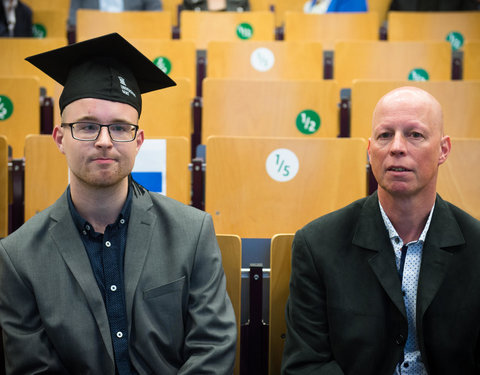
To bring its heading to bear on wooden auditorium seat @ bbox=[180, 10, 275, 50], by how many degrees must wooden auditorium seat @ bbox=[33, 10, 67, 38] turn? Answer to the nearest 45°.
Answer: approximately 45° to its left

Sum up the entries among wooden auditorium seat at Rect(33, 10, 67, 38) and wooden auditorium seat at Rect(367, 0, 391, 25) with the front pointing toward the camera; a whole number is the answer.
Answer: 2

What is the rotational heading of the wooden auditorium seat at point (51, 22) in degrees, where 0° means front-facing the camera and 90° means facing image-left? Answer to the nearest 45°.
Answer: approximately 0°

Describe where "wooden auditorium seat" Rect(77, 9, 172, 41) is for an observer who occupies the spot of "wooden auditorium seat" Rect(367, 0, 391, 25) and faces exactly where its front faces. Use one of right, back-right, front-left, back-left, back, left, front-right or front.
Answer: front-right

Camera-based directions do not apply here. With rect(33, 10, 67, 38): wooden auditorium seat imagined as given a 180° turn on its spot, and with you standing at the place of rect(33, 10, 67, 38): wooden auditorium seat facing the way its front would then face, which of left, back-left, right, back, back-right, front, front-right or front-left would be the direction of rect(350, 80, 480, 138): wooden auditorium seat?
back-right

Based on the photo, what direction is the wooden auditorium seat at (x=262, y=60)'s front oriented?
toward the camera

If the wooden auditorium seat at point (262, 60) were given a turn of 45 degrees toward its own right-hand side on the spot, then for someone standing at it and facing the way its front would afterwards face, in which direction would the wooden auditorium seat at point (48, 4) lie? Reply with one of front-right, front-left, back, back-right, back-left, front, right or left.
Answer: right

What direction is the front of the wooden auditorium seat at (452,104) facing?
toward the camera

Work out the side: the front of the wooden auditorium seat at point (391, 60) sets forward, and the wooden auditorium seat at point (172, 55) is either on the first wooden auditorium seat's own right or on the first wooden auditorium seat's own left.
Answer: on the first wooden auditorium seat's own right

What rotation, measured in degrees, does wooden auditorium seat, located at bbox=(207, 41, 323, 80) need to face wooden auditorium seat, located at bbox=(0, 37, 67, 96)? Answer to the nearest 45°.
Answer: approximately 90° to its right

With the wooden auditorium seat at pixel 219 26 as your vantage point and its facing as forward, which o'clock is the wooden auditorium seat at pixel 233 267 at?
the wooden auditorium seat at pixel 233 267 is roughly at 12 o'clock from the wooden auditorium seat at pixel 219 26.

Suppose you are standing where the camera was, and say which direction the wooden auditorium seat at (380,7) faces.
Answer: facing the viewer

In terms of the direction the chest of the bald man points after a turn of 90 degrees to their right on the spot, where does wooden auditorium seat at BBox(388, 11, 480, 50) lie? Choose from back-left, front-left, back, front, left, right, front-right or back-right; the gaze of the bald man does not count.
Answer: right

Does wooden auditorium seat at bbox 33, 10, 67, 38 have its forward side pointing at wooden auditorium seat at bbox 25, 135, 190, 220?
yes

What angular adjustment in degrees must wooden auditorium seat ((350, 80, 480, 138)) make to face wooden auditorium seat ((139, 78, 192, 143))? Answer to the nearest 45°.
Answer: approximately 90° to its right

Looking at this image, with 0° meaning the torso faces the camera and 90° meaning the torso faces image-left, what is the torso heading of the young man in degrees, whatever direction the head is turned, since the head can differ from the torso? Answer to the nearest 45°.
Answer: approximately 0°

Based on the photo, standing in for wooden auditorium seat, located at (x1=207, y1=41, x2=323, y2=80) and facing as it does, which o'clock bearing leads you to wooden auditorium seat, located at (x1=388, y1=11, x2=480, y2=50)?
wooden auditorium seat, located at (x1=388, y1=11, x2=480, y2=50) is roughly at 8 o'clock from wooden auditorium seat, located at (x1=207, y1=41, x2=323, y2=80).
